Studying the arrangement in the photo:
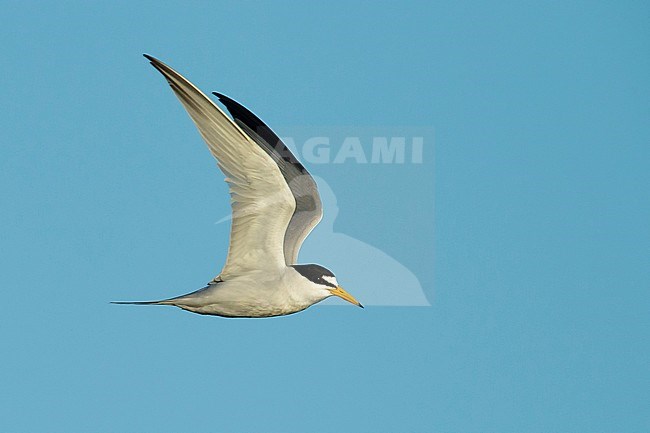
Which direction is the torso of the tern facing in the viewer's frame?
to the viewer's right
